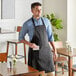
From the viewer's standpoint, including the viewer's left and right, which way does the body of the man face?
facing the viewer and to the right of the viewer

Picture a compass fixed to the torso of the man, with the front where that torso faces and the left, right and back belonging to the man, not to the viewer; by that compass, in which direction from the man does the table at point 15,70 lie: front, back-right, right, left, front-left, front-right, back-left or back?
right

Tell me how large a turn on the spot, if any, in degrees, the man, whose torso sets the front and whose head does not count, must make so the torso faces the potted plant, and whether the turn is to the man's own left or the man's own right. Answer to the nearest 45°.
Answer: approximately 135° to the man's own left
